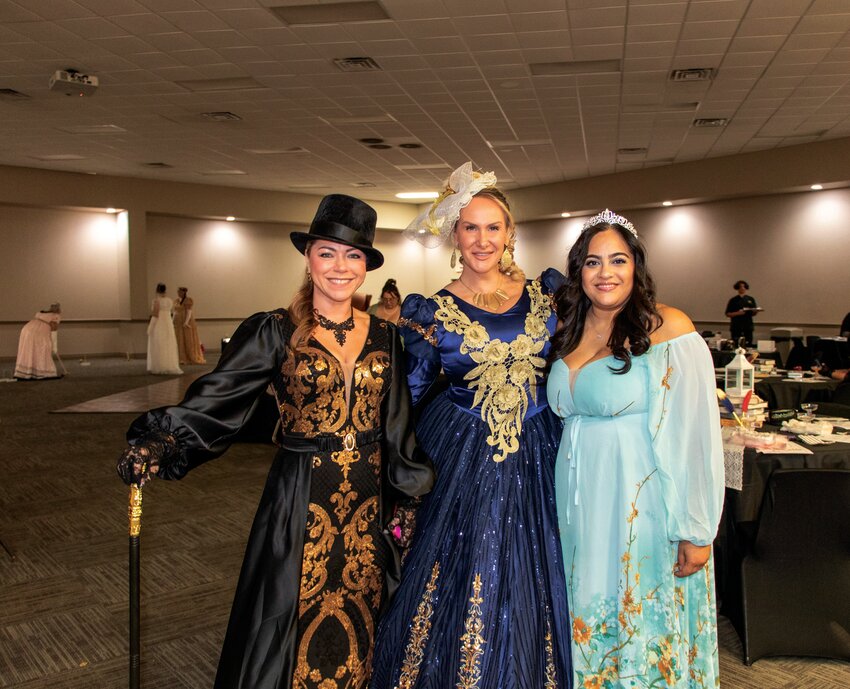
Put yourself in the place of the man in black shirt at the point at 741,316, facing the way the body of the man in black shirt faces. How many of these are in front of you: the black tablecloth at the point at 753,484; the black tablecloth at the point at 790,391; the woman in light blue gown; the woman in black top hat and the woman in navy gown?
5

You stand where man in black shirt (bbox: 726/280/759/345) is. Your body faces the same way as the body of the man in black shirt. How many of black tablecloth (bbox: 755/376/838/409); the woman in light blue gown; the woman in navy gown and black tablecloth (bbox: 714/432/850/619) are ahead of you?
4

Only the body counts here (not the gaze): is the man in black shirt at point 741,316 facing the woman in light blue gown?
yes

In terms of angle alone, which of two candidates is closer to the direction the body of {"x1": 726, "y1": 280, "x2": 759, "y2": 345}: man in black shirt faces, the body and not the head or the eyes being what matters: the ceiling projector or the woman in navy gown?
the woman in navy gown

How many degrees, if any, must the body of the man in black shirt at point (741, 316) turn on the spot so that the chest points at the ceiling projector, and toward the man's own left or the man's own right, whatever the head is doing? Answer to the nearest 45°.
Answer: approximately 45° to the man's own right

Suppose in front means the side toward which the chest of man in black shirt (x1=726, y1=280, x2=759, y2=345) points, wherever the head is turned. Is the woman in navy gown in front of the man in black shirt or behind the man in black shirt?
in front

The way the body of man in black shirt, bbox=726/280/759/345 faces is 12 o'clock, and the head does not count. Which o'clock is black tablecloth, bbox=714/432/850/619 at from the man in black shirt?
The black tablecloth is roughly at 12 o'clock from the man in black shirt.

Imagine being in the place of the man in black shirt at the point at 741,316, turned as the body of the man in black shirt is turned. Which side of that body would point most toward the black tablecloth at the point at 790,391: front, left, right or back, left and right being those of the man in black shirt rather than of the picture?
front

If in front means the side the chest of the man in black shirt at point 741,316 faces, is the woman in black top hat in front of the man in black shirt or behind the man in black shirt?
in front

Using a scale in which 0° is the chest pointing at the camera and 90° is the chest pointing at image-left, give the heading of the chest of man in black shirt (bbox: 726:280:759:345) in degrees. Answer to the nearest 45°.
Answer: approximately 0°

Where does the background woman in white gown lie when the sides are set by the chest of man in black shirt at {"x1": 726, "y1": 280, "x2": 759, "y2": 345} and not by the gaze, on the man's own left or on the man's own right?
on the man's own right
